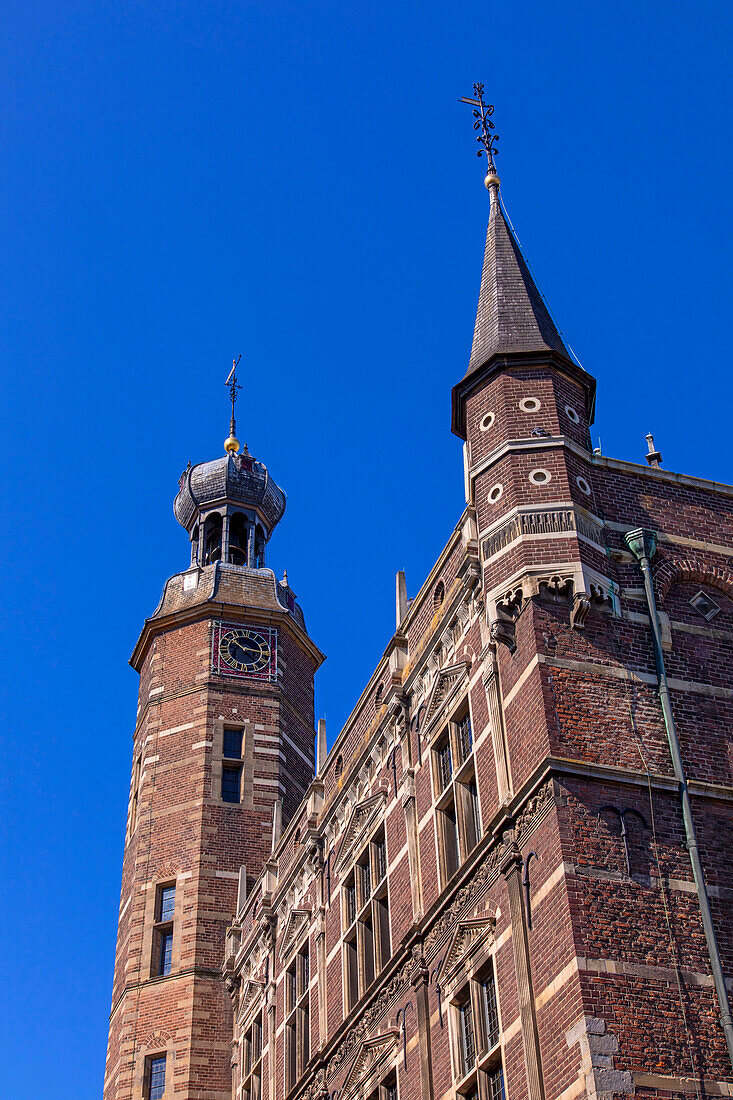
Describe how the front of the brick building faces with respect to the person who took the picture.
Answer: facing the viewer and to the left of the viewer
